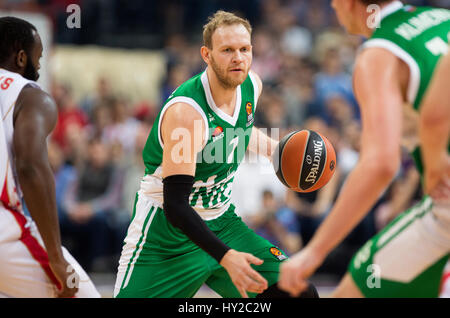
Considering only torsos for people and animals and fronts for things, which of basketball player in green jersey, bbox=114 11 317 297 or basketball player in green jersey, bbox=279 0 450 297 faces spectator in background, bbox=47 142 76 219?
basketball player in green jersey, bbox=279 0 450 297

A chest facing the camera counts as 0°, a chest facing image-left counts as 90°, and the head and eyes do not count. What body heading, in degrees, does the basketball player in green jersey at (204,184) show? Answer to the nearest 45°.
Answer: approximately 315°

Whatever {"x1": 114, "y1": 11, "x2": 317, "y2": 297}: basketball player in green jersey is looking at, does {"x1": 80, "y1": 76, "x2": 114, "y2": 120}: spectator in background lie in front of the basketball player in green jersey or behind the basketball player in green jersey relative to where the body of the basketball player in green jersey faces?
behind

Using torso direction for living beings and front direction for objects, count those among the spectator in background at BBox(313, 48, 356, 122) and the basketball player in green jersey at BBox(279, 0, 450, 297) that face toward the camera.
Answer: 1

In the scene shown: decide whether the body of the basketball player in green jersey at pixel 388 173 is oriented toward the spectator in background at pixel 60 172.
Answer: yes

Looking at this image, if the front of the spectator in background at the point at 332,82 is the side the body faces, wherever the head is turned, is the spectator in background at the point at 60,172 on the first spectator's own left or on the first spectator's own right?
on the first spectator's own right

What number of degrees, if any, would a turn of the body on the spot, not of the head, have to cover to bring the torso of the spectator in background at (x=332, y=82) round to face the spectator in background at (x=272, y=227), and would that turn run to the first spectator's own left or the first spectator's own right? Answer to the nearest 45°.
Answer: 0° — they already face them

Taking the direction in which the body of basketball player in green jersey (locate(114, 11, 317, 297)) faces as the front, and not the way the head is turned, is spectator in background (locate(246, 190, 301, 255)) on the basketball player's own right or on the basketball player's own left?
on the basketball player's own left

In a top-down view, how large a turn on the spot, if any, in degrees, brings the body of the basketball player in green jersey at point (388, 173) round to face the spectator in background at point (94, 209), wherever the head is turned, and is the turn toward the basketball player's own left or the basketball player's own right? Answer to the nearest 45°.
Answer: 0° — they already face them

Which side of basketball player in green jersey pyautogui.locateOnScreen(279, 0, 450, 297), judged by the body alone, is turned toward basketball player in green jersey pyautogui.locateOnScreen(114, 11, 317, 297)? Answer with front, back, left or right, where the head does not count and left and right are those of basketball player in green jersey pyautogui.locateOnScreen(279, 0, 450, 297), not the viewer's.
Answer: front

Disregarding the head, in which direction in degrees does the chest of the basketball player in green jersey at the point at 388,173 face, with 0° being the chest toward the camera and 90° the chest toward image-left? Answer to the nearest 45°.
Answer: approximately 135°

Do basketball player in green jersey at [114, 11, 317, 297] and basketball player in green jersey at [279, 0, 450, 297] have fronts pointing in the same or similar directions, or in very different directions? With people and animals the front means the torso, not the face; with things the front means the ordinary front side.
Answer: very different directions
